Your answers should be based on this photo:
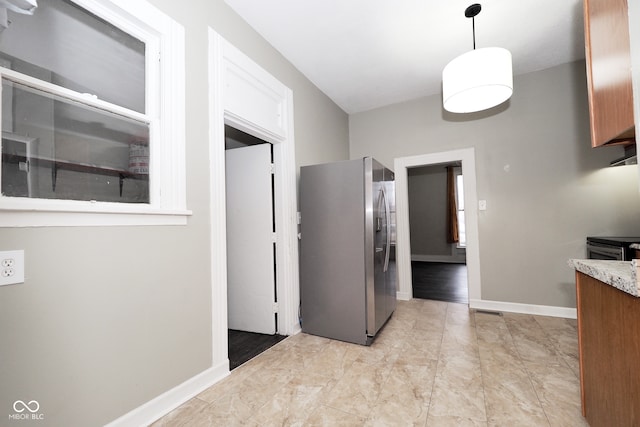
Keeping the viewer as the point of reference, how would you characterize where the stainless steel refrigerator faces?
facing the viewer and to the right of the viewer

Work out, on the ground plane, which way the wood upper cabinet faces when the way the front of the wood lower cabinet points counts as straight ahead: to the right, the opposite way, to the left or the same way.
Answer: the same way

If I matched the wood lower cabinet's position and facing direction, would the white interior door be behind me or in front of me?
in front

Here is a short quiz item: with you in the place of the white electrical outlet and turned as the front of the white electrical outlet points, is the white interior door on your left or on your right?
on your left

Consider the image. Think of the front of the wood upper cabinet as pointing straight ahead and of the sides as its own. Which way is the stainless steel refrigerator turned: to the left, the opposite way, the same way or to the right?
the opposite way

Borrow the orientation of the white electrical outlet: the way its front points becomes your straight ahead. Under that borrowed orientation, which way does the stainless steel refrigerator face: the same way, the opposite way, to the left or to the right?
the same way

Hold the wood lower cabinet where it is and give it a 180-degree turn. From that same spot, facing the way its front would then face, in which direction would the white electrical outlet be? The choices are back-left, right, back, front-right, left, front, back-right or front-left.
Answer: back-right

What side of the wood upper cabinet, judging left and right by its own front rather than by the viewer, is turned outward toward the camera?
left

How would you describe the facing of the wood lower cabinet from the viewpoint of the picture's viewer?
facing to the left of the viewer

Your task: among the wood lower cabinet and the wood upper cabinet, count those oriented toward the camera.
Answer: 0
